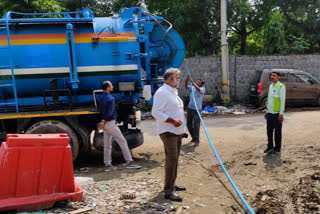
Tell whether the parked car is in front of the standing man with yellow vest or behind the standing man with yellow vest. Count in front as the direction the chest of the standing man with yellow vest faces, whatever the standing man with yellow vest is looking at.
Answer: behind

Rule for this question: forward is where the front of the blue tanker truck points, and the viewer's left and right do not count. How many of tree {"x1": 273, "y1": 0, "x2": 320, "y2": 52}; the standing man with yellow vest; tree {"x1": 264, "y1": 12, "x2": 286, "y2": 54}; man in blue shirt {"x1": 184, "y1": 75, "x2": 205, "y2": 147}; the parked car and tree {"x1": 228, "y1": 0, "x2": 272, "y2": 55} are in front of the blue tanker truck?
0

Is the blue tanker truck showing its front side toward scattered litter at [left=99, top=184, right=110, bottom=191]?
no

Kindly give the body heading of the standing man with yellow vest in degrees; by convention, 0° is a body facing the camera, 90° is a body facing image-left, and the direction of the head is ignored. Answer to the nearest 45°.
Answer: approximately 45°

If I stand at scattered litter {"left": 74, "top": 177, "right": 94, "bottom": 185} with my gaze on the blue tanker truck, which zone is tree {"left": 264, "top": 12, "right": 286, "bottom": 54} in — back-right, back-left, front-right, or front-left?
front-right

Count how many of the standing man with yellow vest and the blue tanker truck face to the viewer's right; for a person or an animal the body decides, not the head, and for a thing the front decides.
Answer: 0

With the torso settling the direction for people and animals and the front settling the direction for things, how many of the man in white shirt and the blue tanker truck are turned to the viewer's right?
1

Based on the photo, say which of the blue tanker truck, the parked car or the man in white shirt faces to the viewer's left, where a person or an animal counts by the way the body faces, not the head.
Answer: the blue tanker truck

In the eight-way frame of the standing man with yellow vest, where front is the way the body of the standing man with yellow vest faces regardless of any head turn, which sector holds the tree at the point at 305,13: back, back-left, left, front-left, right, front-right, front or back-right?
back-right

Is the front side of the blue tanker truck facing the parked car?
no

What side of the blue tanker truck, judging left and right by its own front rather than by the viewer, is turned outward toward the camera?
left

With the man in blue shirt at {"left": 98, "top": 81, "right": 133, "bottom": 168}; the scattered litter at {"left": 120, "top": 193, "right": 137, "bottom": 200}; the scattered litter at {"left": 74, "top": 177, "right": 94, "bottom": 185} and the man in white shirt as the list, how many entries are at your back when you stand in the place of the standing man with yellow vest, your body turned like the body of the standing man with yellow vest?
0
